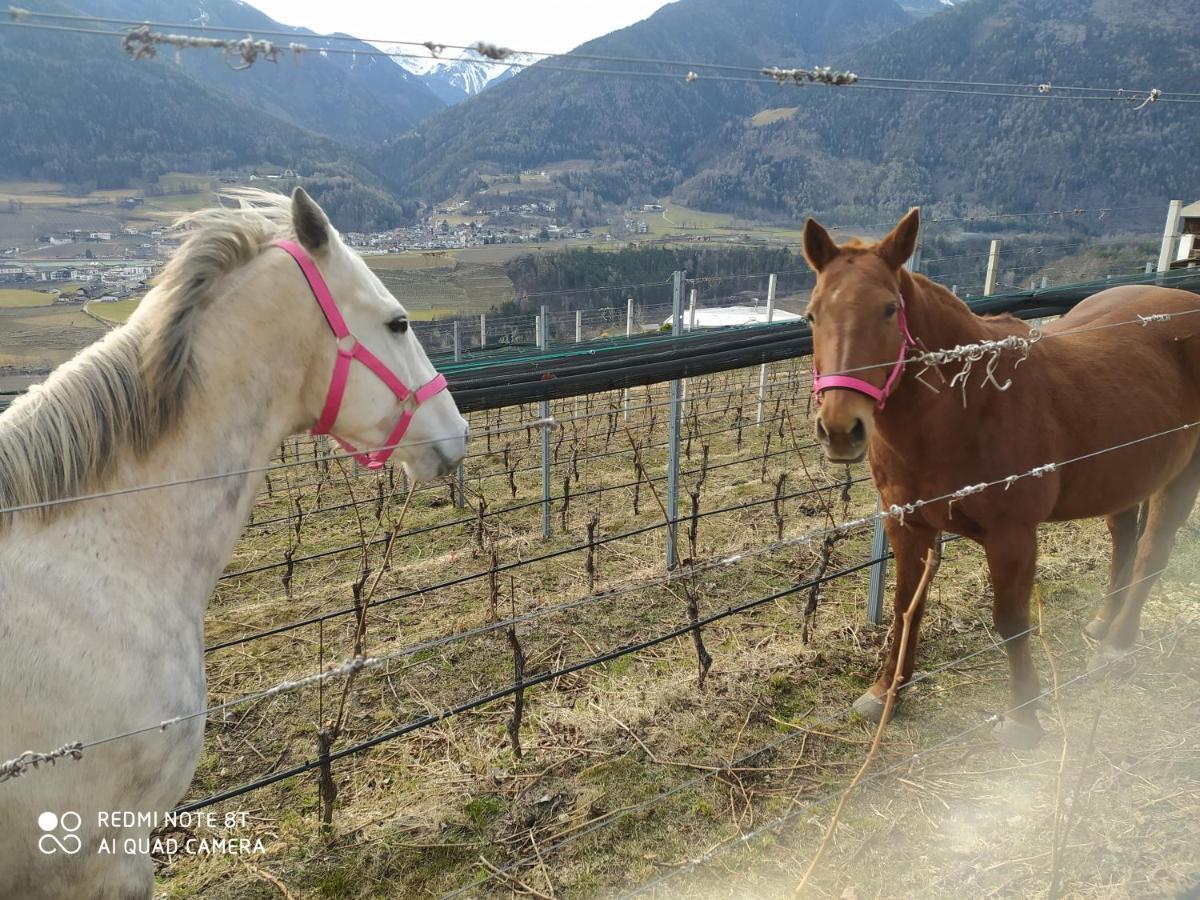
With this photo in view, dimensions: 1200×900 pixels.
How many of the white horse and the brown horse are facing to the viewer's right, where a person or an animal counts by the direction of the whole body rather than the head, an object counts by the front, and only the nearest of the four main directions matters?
1

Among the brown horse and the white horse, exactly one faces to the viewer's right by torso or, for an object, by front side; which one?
the white horse

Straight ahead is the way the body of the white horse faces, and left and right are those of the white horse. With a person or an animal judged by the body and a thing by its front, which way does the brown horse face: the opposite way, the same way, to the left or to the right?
the opposite way

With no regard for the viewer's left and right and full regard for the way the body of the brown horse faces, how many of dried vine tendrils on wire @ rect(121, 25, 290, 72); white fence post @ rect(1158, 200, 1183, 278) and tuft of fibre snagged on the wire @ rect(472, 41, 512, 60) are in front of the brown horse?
2

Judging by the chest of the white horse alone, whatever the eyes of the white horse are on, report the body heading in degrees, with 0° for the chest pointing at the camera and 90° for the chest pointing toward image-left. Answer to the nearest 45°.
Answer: approximately 270°

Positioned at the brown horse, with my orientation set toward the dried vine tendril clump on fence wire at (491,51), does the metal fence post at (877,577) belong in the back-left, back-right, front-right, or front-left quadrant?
back-right

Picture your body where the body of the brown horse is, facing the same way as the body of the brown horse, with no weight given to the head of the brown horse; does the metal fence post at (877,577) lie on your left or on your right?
on your right

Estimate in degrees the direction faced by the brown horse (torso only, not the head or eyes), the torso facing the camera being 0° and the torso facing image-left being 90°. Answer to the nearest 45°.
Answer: approximately 45°
